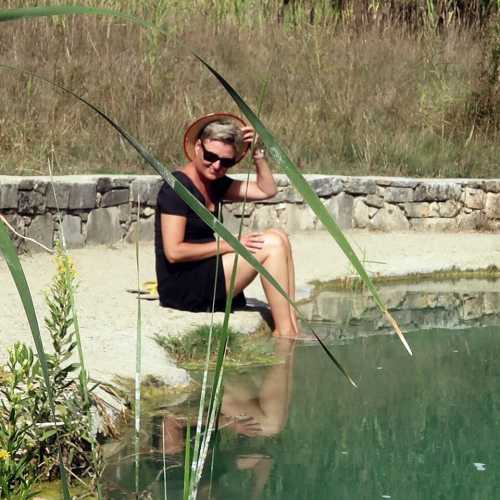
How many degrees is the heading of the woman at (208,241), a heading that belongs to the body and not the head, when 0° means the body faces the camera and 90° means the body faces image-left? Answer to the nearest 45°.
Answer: approximately 315°

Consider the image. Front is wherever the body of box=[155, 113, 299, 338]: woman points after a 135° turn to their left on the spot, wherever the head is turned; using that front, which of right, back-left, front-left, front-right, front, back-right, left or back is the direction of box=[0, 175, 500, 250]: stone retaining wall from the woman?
front

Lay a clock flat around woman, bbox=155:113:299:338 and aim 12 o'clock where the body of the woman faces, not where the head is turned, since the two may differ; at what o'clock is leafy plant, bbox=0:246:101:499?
The leafy plant is roughly at 2 o'clock from the woman.
